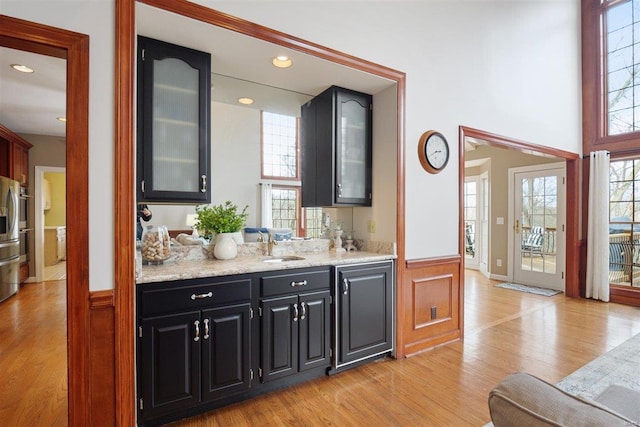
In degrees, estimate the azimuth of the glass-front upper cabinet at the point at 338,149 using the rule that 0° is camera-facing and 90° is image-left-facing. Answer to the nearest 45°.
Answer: approximately 315°

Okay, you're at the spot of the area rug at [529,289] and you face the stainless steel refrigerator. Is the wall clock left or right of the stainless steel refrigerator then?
left

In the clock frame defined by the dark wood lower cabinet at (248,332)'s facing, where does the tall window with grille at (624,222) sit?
The tall window with grille is roughly at 10 o'clock from the dark wood lower cabinet.

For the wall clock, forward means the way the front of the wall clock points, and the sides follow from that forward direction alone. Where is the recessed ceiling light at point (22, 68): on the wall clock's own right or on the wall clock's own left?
on the wall clock's own right

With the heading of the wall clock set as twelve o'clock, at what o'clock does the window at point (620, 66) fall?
The window is roughly at 9 o'clock from the wall clock.

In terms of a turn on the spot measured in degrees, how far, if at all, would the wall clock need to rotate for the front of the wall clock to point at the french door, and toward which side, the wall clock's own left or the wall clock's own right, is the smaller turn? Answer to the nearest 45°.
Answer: approximately 90° to the wall clock's own left

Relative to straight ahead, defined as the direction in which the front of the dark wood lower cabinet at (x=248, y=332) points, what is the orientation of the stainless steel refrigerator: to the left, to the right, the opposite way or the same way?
to the left

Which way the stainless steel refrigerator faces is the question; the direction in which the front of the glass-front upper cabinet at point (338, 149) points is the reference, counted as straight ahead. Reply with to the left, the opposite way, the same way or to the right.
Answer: to the left

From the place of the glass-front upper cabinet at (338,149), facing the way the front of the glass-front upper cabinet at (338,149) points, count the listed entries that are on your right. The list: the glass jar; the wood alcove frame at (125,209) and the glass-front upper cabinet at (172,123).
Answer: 3

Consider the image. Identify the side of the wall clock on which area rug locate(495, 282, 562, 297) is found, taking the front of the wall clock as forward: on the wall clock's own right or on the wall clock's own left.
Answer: on the wall clock's own left

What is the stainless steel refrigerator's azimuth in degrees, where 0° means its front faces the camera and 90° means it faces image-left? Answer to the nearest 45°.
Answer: approximately 270°
